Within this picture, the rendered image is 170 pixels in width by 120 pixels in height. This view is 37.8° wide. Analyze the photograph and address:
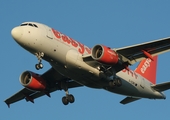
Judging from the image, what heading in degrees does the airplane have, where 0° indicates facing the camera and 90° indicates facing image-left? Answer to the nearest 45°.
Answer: approximately 45°
